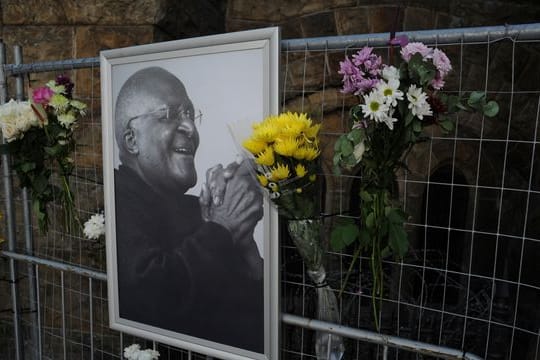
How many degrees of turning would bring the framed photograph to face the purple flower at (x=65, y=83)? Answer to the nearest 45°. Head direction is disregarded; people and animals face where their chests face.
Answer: approximately 90° to its right

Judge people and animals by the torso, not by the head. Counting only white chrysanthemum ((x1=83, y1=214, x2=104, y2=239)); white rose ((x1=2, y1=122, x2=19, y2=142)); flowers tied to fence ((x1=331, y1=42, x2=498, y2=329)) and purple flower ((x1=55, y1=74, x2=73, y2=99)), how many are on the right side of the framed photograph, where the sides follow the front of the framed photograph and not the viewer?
3

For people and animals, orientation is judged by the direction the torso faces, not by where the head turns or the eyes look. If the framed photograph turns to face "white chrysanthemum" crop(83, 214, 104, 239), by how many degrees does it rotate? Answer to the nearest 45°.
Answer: approximately 90° to its right

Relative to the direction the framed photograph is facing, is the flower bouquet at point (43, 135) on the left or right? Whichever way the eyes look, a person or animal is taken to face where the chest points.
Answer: on its right

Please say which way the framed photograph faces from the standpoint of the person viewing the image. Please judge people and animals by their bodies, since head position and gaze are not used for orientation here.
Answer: facing the viewer and to the left of the viewer

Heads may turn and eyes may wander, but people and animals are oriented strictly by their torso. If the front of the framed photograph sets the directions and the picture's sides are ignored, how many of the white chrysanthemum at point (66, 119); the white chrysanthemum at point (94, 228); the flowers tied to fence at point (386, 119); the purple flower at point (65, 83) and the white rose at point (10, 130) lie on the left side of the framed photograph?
1

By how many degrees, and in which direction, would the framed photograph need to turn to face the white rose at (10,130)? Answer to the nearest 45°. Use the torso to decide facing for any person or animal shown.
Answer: approximately 90° to its right

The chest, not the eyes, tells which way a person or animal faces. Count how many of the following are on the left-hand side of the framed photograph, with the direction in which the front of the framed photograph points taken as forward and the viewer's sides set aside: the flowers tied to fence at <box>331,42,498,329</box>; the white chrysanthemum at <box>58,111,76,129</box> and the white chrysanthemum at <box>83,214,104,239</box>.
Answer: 1

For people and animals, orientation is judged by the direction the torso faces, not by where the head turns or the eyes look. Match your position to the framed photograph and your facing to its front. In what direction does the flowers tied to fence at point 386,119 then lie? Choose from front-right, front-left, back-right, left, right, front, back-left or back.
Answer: left
